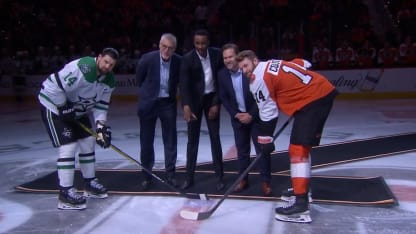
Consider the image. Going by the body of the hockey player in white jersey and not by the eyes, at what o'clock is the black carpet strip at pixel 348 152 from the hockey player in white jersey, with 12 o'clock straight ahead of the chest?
The black carpet strip is roughly at 10 o'clock from the hockey player in white jersey.

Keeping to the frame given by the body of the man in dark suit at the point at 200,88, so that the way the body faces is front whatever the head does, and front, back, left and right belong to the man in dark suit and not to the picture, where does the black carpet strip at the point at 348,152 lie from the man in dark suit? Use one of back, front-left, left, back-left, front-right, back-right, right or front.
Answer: back-left

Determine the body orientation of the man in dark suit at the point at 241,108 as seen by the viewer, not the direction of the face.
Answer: toward the camera

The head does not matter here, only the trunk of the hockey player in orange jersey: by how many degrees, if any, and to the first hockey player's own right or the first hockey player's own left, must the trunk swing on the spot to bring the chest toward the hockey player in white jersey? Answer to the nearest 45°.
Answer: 0° — they already face them

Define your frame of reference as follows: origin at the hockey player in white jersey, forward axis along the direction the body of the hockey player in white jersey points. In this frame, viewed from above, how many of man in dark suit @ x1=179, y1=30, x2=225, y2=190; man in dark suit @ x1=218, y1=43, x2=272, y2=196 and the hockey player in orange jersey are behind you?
0

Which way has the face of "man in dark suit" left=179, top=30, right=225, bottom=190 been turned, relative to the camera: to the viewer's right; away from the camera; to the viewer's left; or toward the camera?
toward the camera

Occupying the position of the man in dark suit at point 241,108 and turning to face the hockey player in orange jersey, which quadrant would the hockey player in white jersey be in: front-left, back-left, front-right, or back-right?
back-right

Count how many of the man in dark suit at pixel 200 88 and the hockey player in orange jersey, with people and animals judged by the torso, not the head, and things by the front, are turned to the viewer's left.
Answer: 1

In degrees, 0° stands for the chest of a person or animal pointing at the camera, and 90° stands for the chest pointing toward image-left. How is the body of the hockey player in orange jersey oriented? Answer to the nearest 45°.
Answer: approximately 90°

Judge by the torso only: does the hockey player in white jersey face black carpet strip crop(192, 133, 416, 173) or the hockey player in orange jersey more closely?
the hockey player in orange jersey

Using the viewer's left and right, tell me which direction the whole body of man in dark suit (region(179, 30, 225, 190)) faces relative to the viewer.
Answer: facing the viewer

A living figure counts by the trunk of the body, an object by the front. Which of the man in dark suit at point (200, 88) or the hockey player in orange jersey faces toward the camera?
the man in dark suit

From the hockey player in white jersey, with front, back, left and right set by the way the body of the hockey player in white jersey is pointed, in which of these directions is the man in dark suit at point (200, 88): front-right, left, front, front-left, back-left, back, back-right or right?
front-left

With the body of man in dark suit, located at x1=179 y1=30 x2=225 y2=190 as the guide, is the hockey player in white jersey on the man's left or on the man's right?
on the man's right
